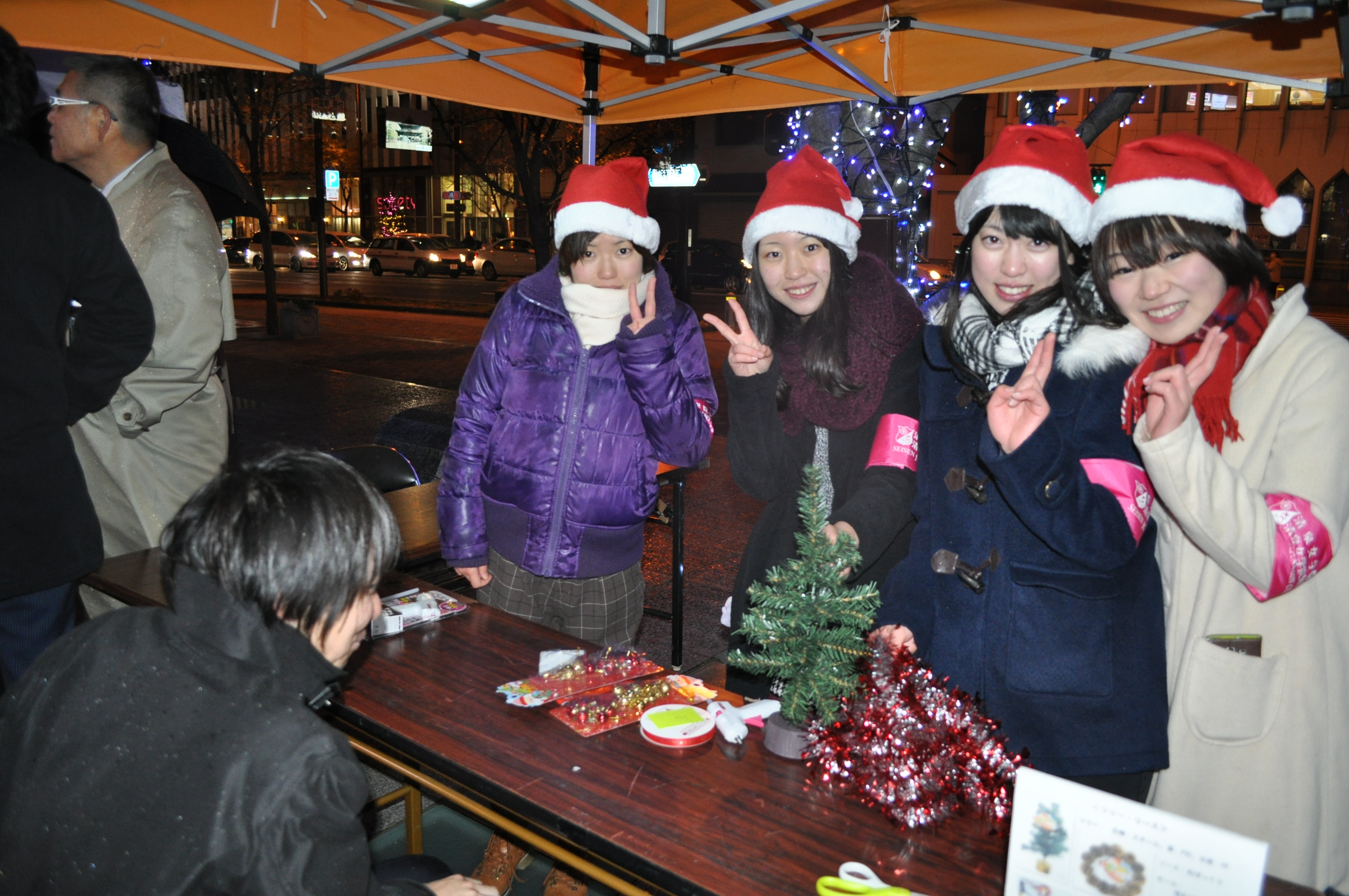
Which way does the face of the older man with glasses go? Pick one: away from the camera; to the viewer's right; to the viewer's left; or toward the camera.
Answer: to the viewer's left

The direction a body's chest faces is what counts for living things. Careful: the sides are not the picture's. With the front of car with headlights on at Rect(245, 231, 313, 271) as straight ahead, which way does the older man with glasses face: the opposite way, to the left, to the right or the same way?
the opposite way

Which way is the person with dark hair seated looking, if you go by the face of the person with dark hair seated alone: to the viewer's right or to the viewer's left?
to the viewer's right

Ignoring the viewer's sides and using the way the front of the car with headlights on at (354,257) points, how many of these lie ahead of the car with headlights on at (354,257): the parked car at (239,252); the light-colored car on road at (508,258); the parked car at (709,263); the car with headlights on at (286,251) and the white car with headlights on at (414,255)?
3

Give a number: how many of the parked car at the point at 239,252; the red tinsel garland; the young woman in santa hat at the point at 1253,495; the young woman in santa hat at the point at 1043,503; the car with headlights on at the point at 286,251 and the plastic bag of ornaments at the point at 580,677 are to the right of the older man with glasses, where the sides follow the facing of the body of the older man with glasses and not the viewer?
2

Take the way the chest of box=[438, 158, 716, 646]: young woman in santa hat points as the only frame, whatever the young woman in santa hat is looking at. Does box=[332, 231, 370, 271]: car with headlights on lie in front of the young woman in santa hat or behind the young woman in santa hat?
behind

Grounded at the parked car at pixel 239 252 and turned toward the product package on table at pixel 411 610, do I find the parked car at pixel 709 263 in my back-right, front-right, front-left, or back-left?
front-left

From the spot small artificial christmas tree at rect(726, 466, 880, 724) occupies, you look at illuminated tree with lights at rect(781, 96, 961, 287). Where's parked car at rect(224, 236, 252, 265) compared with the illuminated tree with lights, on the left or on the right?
left

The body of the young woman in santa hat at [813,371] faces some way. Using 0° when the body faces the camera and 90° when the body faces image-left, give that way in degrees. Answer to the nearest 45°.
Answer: approximately 0°

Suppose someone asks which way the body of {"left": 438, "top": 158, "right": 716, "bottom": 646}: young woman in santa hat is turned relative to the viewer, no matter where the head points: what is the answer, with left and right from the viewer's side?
facing the viewer

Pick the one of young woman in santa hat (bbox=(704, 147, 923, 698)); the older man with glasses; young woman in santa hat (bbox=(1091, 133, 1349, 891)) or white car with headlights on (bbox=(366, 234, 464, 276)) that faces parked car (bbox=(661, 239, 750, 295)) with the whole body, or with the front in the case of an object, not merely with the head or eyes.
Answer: white car with headlights on (bbox=(366, 234, 464, 276))

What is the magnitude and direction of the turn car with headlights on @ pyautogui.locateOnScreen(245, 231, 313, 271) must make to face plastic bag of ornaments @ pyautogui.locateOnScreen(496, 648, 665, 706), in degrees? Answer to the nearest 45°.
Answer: approximately 90° to its right
